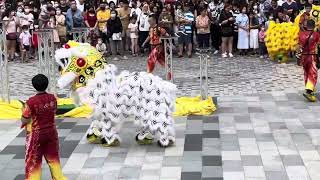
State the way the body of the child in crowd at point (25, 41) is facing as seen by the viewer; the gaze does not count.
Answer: toward the camera

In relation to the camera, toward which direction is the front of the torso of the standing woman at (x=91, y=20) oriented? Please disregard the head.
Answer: toward the camera

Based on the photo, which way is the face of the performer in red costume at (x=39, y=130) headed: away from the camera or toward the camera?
away from the camera

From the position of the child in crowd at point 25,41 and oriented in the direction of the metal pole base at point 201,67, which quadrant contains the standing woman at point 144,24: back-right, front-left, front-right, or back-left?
front-left

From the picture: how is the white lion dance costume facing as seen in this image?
to the viewer's left

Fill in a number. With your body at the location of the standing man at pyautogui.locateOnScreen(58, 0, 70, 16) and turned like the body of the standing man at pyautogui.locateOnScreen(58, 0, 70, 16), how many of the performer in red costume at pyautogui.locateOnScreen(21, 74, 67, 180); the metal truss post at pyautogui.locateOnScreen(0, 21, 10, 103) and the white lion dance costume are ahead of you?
3

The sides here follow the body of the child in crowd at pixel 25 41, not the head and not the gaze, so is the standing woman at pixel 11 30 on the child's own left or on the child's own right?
on the child's own right

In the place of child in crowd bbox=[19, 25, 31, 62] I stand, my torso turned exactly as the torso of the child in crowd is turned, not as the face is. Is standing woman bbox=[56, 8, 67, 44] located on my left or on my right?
on my left

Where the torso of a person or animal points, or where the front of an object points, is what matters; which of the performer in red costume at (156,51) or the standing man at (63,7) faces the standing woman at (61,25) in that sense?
the standing man

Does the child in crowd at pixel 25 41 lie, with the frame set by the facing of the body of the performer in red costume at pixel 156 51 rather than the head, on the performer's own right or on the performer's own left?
on the performer's own right

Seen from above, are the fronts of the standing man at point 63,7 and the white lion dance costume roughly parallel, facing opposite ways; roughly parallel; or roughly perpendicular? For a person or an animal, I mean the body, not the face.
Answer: roughly perpendicular

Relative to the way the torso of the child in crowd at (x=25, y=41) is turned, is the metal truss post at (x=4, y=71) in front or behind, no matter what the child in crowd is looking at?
in front

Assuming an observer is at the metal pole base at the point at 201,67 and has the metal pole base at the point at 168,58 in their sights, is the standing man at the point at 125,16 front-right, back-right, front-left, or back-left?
front-right

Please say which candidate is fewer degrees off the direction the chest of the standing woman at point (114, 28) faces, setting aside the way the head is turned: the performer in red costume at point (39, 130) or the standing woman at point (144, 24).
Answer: the performer in red costume
